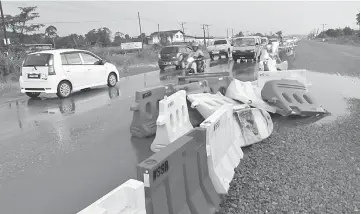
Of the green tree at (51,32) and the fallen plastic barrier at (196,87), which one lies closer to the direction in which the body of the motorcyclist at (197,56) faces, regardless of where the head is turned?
the fallen plastic barrier

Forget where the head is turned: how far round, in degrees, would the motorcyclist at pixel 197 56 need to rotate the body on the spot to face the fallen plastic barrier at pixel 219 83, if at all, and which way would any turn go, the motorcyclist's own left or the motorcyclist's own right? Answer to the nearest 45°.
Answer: approximately 45° to the motorcyclist's own left

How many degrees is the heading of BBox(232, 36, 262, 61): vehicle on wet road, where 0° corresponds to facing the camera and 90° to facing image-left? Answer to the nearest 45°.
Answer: approximately 0°

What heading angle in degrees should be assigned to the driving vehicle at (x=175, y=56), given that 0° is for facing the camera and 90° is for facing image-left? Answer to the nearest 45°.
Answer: approximately 45°

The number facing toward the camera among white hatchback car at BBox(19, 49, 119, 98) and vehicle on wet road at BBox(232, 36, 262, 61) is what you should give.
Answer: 1

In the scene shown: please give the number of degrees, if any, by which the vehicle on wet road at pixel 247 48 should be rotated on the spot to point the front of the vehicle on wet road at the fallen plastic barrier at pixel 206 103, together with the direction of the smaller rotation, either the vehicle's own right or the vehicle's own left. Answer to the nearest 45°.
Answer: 0° — it already faces it

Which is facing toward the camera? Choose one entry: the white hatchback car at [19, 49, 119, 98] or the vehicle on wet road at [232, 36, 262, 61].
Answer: the vehicle on wet road

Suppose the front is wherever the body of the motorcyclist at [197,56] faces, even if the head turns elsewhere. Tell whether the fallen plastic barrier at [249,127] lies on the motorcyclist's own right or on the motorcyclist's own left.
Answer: on the motorcyclist's own left

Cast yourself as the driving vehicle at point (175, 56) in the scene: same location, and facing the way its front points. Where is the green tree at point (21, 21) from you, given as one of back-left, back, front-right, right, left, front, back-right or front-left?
right

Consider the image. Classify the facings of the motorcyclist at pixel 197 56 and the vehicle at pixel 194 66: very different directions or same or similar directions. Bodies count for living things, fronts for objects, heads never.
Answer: same or similar directions

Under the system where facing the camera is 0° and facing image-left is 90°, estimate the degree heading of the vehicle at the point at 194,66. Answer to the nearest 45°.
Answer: approximately 45°

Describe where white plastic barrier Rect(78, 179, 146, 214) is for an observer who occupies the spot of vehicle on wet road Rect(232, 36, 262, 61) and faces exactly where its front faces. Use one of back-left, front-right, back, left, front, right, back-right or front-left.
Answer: front

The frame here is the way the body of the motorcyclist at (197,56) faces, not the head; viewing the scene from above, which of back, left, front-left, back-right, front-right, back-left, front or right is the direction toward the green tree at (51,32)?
right

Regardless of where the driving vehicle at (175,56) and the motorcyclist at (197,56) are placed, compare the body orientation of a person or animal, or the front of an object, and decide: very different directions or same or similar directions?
same or similar directions
